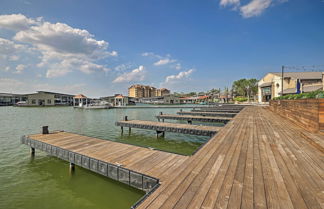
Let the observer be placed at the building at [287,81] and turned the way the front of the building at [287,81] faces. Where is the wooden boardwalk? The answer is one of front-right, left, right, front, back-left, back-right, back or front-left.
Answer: front-left

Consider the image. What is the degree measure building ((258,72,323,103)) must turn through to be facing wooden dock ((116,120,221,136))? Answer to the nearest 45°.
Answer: approximately 45° to its left

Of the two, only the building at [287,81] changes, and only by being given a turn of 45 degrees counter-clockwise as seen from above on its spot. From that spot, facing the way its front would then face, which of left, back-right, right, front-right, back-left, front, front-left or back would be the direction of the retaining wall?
front

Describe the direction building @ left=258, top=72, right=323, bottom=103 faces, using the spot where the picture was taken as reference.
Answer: facing the viewer and to the left of the viewer
